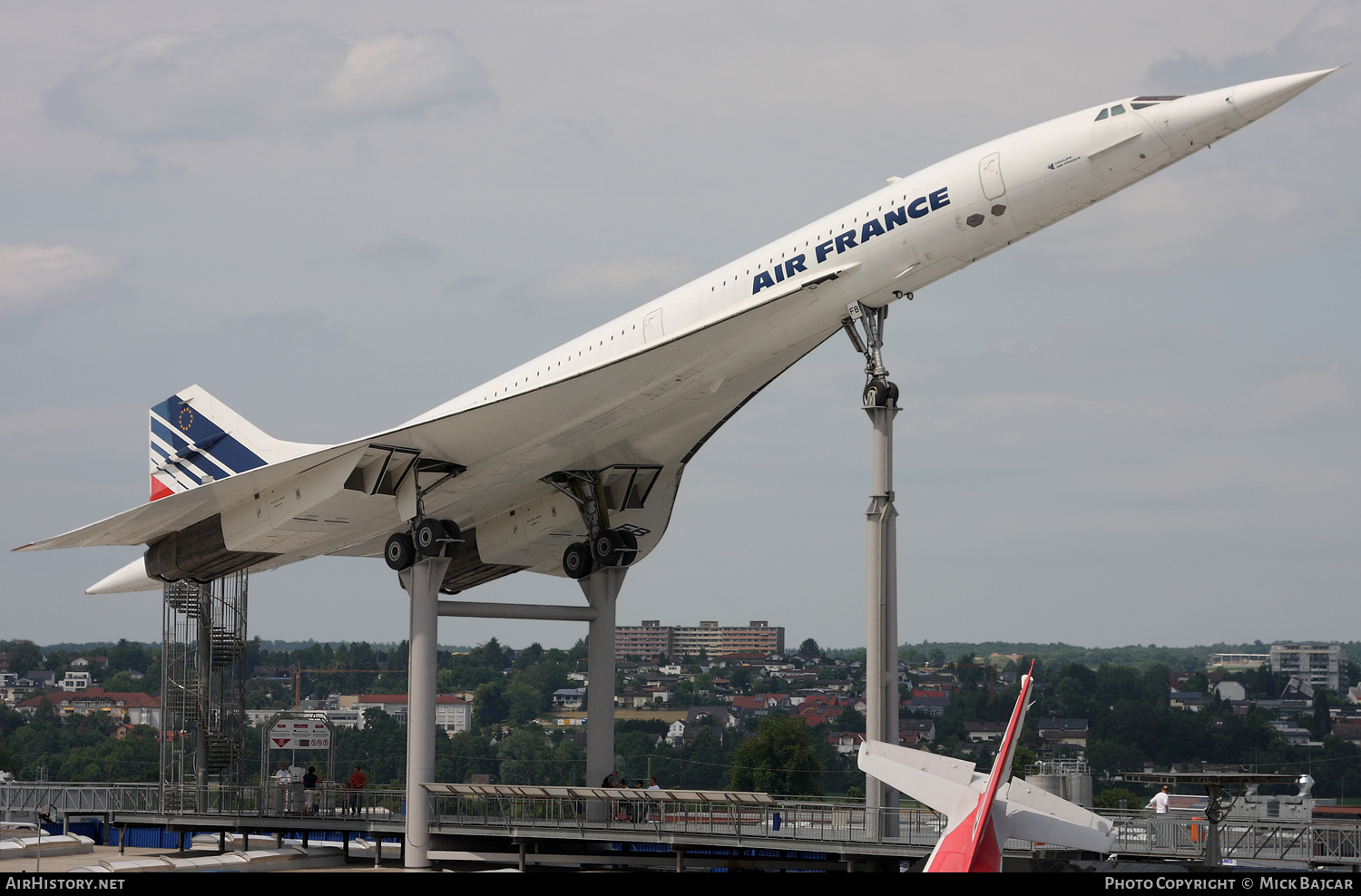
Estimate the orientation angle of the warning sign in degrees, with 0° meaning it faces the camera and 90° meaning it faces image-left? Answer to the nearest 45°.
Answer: approximately 0°

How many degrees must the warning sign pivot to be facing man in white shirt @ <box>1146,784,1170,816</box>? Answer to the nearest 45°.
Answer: approximately 45° to its left

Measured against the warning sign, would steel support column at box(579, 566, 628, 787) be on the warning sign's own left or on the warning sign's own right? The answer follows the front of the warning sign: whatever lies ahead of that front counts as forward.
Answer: on the warning sign's own left
